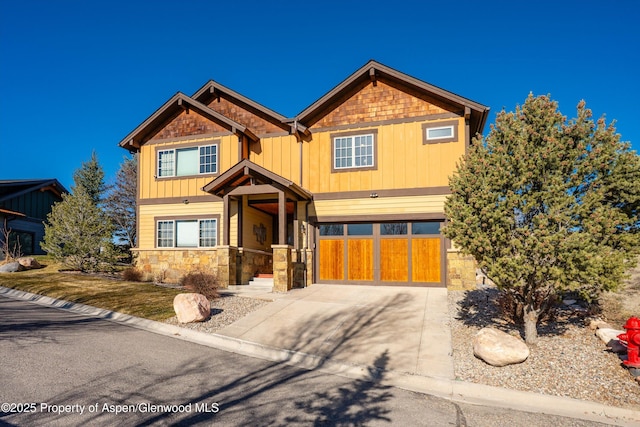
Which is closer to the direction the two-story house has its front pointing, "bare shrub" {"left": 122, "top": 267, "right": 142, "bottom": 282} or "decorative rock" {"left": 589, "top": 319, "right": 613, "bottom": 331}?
the decorative rock

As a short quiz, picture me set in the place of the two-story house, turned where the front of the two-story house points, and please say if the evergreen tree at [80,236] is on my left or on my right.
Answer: on my right

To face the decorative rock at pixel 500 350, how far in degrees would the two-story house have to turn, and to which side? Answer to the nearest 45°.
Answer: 0° — it already faces it

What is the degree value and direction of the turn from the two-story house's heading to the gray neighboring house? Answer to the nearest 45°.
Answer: approximately 135° to its right

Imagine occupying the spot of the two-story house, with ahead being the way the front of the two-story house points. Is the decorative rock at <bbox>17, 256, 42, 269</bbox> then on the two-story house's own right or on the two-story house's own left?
on the two-story house's own right

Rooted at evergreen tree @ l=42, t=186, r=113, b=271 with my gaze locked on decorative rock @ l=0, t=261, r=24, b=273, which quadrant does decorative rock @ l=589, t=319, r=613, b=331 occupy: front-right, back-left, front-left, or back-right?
back-left

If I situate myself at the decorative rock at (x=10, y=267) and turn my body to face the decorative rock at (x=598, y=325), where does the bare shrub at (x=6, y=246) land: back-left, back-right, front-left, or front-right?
back-left

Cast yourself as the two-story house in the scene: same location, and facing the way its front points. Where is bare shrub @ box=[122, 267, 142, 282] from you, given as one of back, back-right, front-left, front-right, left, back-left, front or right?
right

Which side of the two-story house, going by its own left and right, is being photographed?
front

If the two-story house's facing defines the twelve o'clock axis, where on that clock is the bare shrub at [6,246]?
The bare shrub is roughly at 4 o'clock from the two-story house.

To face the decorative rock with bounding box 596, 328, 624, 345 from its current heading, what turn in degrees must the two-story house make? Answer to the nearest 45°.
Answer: approximately 45° to its left

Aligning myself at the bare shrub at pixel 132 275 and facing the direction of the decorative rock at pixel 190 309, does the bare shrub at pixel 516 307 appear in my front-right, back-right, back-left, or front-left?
front-left

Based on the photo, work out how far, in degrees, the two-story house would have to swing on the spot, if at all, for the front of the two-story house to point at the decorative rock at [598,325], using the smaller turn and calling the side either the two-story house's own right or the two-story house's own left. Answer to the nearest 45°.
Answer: approximately 45° to the two-story house's own left
